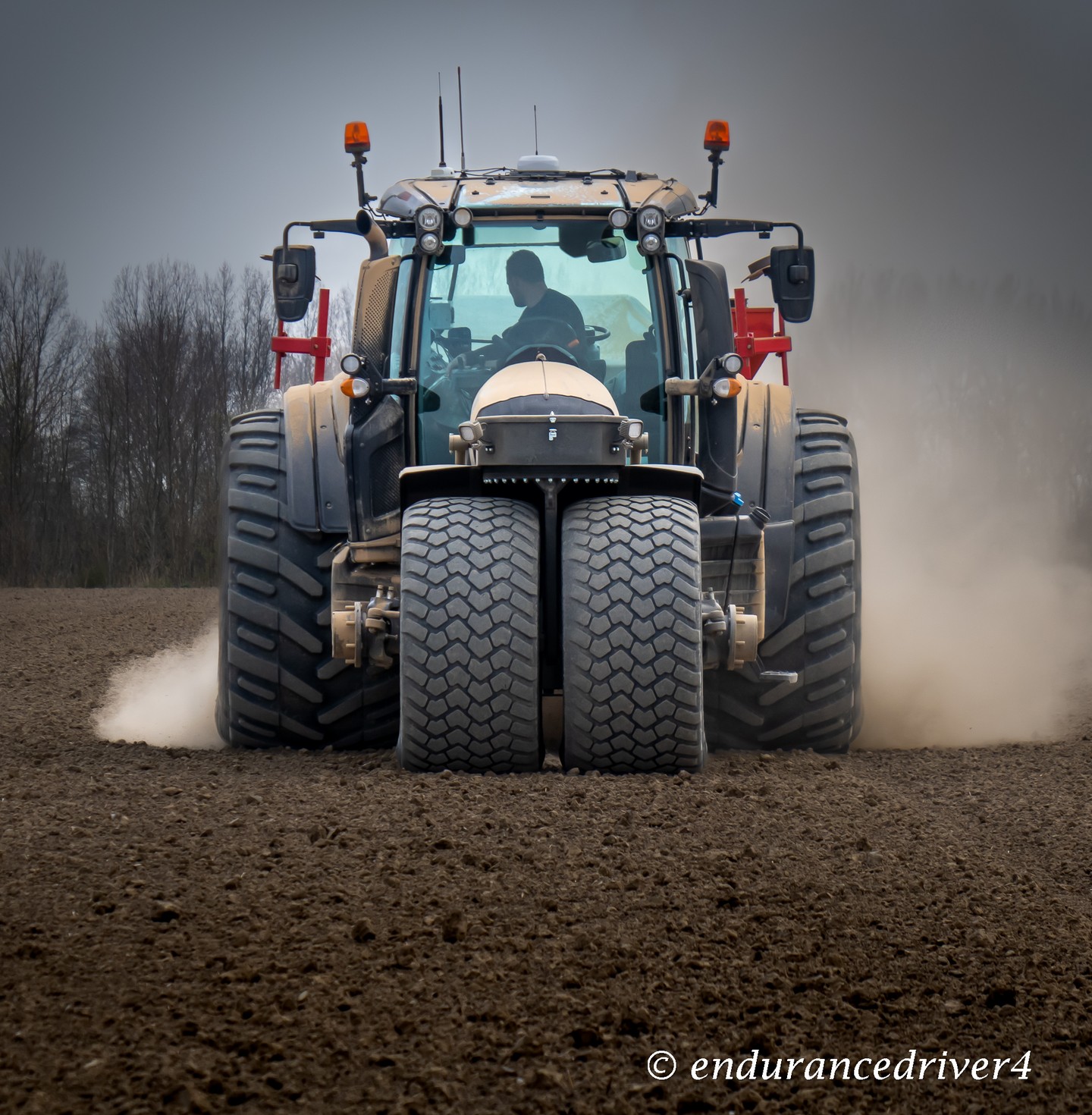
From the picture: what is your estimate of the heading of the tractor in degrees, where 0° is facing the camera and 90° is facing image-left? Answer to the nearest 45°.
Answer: approximately 0°
